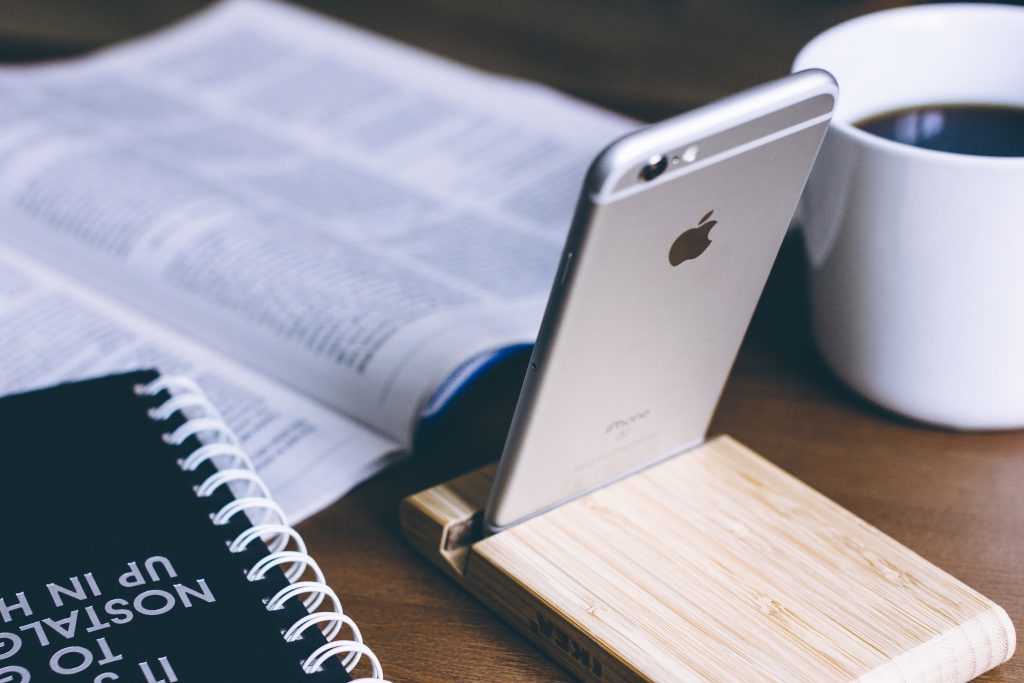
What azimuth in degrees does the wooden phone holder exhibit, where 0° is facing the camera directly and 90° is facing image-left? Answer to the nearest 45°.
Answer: approximately 135°
